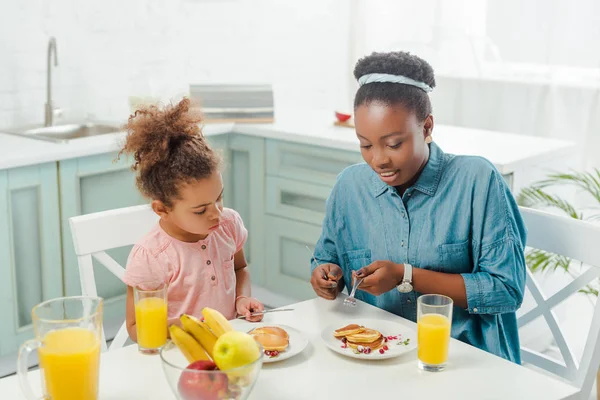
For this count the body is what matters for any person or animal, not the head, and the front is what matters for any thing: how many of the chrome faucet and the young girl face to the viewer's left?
0

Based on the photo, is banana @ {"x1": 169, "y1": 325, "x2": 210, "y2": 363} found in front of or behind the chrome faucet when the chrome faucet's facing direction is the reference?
in front

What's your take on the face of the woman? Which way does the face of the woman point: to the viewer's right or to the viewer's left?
to the viewer's left

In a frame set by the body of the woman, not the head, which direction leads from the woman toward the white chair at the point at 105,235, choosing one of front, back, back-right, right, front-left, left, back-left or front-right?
front-right

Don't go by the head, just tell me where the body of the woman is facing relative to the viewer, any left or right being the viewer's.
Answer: facing the viewer and to the left of the viewer

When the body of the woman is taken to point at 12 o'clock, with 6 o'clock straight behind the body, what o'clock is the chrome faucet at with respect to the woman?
The chrome faucet is roughly at 3 o'clock from the woman.

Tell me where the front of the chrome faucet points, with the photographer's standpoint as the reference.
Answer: facing the viewer and to the right of the viewer

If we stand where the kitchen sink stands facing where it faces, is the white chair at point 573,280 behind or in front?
in front

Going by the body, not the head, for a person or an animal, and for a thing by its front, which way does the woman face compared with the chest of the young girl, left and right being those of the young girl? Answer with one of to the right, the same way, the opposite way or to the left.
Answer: to the right

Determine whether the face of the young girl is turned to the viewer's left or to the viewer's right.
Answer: to the viewer's right

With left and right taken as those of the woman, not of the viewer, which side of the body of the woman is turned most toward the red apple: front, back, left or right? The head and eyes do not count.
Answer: front
